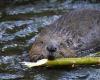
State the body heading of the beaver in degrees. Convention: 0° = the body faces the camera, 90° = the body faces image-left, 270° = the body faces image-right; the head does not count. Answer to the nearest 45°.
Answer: approximately 45°
